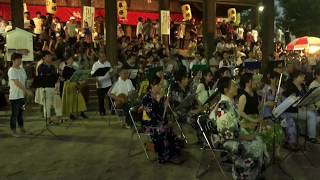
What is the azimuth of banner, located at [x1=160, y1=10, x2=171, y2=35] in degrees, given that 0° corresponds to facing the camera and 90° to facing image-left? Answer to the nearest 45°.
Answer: approximately 0°

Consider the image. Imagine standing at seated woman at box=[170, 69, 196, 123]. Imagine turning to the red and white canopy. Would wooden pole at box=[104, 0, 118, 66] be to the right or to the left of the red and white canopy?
left

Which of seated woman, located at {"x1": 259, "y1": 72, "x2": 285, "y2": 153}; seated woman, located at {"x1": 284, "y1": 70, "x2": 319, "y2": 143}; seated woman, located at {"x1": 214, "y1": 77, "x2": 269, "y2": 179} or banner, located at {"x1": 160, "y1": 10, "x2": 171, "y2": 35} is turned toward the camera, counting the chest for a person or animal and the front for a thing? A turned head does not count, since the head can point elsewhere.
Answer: the banner

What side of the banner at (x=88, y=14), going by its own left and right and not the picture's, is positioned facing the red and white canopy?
left
